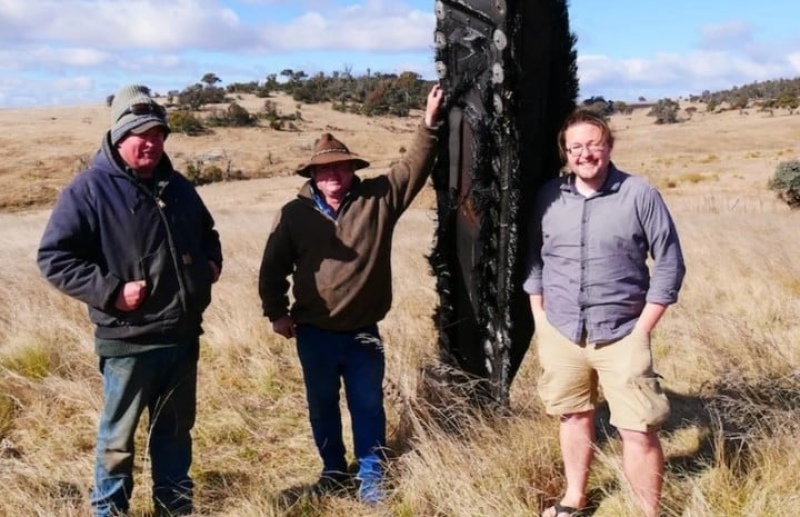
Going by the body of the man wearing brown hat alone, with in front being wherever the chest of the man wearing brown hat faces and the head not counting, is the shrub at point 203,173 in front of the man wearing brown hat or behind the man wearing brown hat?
behind

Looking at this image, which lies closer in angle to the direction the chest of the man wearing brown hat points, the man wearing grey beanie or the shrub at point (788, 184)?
the man wearing grey beanie

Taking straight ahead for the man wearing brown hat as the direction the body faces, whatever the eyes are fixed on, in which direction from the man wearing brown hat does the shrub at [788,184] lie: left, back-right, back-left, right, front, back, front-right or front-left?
back-left

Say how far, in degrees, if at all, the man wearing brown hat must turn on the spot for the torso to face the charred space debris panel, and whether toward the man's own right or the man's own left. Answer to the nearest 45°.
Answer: approximately 90° to the man's own left

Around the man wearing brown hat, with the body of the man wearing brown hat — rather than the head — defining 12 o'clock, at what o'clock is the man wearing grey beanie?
The man wearing grey beanie is roughly at 2 o'clock from the man wearing brown hat.

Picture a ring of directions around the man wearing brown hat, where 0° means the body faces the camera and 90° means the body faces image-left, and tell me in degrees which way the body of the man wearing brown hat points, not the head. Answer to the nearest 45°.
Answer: approximately 0°

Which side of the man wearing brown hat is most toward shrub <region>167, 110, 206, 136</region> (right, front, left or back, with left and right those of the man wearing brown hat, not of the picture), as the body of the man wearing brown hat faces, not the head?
back

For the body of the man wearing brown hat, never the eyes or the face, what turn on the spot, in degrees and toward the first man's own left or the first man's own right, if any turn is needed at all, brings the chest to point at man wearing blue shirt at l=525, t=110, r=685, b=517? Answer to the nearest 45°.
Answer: approximately 45° to the first man's own left
